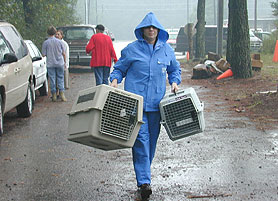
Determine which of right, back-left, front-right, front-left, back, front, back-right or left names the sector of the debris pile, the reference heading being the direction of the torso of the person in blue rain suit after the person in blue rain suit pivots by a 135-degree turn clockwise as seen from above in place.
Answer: front-right

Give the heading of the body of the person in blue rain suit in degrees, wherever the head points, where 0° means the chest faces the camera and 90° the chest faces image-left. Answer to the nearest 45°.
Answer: approximately 0°

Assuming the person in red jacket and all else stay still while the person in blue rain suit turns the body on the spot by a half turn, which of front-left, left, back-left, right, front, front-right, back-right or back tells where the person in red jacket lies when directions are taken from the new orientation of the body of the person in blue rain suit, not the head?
front

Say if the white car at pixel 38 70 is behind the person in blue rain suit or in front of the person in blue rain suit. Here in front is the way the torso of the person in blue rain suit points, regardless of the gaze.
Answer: behind

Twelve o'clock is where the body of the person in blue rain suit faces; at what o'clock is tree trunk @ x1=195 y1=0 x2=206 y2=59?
The tree trunk is roughly at 6 o'clock from the person in blue rain suit.

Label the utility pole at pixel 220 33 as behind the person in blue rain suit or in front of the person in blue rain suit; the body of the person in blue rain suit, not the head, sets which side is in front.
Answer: behind
